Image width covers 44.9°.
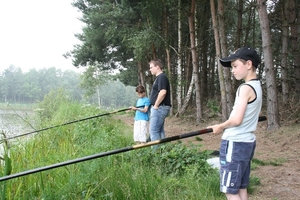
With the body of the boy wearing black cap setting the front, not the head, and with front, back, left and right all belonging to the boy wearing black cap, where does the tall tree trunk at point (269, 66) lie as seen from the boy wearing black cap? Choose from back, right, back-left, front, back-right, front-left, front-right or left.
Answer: right

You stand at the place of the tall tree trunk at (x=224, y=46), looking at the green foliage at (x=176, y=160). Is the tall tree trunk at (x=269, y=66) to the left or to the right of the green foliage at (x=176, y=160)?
left

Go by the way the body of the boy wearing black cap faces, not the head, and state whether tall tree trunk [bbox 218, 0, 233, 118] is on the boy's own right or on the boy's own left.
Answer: on the boy's own right

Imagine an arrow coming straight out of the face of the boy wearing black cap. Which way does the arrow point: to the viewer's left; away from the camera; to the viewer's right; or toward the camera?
to the viewer's left

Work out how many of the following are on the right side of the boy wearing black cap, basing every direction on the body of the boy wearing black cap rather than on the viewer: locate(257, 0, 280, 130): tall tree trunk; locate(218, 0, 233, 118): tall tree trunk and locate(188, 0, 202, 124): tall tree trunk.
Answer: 3

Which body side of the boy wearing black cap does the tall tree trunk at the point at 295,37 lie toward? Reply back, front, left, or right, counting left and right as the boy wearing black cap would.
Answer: right

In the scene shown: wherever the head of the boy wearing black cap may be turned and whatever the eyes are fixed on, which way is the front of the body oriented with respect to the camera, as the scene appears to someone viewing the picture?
to the viewer's left

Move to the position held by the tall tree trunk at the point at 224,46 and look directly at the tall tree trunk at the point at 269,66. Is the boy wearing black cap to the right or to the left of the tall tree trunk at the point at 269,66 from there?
right

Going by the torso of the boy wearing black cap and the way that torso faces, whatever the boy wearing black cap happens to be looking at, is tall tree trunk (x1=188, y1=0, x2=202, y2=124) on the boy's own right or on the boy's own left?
on the boy's own right

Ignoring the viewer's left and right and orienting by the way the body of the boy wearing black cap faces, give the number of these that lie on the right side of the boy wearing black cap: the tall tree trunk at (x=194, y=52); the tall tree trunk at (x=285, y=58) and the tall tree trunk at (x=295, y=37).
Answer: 3

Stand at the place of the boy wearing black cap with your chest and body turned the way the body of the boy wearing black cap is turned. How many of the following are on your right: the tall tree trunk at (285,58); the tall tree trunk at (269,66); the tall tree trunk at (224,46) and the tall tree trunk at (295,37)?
4

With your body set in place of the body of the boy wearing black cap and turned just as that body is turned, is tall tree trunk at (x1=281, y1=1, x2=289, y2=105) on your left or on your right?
on your right

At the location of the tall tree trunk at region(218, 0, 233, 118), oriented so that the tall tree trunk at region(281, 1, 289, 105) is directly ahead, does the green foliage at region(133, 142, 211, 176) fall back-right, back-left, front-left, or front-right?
back-right
